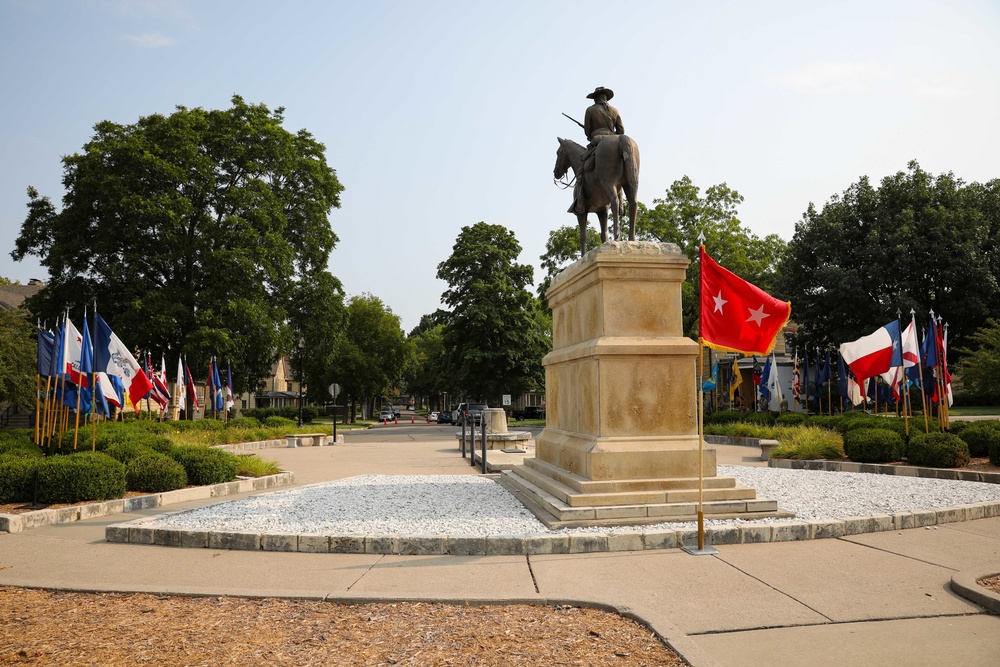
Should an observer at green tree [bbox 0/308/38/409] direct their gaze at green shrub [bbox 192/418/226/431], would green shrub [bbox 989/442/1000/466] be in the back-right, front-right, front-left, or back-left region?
front-right

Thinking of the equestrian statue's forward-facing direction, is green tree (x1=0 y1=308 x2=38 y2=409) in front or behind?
in front

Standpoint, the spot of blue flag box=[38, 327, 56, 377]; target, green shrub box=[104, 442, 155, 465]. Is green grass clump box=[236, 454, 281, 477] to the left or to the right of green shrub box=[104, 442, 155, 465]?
left

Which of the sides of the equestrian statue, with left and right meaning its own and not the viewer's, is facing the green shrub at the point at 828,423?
right

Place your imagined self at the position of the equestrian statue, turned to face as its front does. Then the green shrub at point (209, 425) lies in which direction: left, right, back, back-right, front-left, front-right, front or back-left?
front

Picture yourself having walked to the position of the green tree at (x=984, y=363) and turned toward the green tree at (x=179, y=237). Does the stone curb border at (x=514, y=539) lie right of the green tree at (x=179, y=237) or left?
left

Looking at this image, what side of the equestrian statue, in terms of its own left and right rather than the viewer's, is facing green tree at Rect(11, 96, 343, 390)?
front

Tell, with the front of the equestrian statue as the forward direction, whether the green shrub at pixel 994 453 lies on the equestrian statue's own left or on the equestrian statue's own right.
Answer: on the equestrian statue's own right

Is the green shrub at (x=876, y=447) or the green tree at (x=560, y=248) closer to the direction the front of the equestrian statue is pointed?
the green tree

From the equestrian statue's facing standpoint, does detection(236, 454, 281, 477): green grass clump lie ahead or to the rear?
ahead

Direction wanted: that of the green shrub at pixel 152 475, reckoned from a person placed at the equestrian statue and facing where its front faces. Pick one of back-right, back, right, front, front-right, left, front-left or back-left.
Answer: front-left

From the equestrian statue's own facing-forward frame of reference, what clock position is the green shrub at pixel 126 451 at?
The green shrub is roughly at 11 o'clock from the equestrian statue.

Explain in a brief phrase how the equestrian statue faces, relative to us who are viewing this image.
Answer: facing away from the viewer and to the left of the viewer
